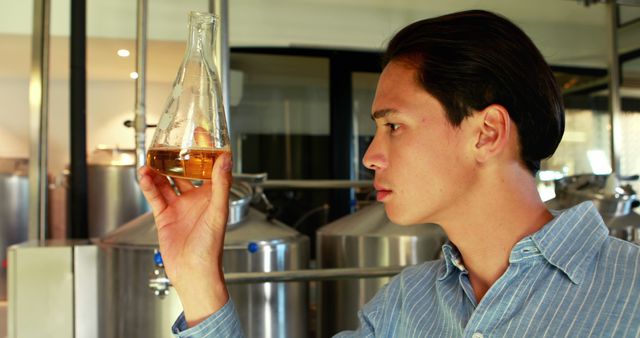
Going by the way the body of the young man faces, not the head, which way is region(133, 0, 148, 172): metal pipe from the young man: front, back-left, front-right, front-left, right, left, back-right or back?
right

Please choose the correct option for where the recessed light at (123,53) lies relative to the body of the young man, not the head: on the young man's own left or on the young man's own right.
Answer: on the young man's own right

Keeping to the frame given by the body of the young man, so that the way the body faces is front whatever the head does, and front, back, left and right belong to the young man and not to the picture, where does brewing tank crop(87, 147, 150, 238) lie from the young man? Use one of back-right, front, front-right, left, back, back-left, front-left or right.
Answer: right

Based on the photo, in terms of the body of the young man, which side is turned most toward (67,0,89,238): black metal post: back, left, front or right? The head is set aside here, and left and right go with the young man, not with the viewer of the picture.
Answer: right

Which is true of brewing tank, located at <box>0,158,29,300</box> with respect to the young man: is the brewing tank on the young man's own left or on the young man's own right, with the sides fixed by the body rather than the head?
on the young man's own right

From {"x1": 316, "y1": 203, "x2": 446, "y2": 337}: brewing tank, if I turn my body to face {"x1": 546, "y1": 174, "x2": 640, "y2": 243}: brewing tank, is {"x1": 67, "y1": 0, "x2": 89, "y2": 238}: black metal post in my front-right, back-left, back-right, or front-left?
back-left

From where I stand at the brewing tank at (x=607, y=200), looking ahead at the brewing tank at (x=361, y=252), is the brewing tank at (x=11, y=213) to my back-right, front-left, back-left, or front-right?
front-right

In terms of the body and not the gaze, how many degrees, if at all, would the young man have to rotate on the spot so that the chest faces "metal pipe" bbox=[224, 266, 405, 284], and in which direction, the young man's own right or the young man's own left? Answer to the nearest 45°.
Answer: approximately 90° to the young man's own right

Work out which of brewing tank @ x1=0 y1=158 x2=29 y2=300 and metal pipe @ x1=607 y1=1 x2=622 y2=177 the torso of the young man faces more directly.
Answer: the brewing tank

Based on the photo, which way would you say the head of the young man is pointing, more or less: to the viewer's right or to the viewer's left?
to the viewer's left

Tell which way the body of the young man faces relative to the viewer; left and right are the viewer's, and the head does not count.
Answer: facing the viewer and to the left of the viewer

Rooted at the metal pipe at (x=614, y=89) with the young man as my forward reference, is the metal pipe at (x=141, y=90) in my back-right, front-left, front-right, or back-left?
front-right

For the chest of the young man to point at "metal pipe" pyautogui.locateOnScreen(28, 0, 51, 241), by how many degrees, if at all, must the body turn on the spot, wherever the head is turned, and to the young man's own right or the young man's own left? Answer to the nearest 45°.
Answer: approximately 90° to the young man's own right
